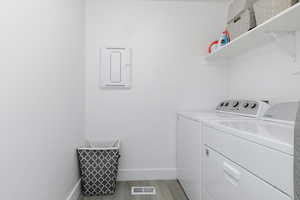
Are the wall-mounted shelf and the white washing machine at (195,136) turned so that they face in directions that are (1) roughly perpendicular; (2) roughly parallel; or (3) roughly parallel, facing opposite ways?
roughly parallel

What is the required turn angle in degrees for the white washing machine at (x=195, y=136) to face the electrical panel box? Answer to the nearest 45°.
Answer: approximately 45° to its right

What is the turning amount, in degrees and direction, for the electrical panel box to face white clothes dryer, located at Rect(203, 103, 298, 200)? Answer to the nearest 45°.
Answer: approximately 45° to its left

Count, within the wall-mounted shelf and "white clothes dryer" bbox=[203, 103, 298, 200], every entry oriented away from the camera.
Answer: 0

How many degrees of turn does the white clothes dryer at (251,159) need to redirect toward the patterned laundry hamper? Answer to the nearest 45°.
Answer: approximately 45° to its right

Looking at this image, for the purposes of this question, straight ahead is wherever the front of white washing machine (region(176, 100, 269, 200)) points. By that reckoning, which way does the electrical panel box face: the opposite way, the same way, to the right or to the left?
to the left

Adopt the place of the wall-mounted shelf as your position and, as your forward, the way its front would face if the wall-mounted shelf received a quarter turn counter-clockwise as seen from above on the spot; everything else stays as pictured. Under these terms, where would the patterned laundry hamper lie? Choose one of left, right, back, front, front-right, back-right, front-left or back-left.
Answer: back-right

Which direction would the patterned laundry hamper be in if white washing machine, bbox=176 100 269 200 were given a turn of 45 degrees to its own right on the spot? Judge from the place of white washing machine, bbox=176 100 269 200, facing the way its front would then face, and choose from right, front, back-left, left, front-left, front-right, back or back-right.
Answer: front

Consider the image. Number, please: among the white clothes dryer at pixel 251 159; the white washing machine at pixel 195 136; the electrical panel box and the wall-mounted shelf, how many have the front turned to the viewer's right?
0

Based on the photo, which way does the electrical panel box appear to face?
toward the camera

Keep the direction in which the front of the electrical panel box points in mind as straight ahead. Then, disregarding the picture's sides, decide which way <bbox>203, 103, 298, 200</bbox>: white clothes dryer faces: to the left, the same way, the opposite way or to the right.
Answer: to the right

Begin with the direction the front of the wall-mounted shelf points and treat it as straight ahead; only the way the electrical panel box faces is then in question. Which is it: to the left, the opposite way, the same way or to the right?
to the left

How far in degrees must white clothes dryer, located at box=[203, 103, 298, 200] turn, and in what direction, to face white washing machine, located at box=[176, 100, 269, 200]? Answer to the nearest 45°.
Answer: approximately 90° to its right

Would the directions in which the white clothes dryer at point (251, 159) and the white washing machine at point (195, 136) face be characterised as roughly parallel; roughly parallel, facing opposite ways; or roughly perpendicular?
roughly parallel

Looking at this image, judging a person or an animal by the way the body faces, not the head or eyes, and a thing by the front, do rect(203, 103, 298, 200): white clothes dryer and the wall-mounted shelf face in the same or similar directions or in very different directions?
same or similar directions

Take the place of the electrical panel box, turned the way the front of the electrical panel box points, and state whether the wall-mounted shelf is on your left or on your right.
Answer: on your left

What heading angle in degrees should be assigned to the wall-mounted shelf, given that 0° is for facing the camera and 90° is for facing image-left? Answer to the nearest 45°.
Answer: approximately 45°
